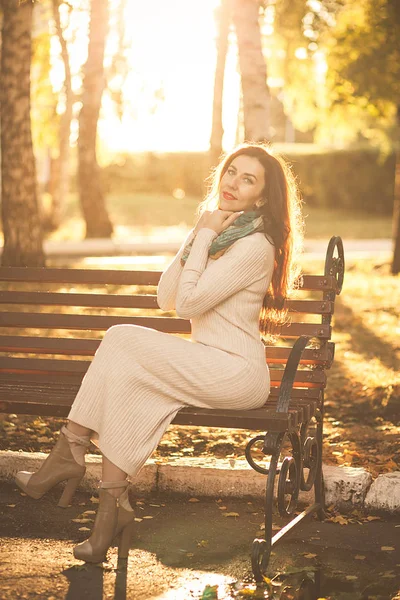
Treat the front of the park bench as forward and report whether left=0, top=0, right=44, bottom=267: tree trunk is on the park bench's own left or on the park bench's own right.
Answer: on the park bench's own right

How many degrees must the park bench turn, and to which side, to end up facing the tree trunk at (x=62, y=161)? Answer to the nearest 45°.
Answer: approximately 135° to its right

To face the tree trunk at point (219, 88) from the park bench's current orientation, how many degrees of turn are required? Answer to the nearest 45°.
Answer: approximately 135° to its right

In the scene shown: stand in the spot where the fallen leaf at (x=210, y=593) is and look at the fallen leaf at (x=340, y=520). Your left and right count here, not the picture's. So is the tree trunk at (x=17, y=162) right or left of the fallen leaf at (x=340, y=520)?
left

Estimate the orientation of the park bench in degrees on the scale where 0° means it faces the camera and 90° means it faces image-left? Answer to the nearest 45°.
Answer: approximately 45°

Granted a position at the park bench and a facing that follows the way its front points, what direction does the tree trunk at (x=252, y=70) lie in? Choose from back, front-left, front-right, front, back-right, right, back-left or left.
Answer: back-right

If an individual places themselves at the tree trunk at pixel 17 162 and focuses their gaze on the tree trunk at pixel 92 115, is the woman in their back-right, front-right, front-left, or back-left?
back-right

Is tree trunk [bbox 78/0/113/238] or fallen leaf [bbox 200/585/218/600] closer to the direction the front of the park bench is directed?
the fallen leaf

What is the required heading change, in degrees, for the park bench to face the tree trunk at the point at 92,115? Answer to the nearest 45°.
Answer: approximately 135° to its right
